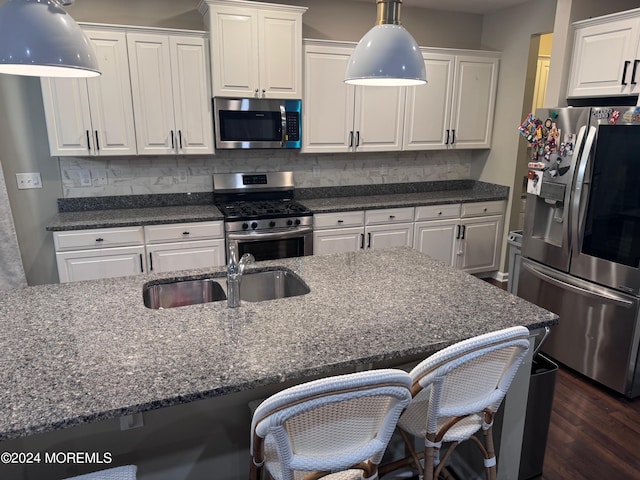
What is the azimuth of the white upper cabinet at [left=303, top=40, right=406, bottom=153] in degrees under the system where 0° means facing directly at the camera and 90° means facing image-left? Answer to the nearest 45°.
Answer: approximately 0°

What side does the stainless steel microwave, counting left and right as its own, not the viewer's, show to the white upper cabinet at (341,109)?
left

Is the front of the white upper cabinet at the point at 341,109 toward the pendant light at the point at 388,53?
yes

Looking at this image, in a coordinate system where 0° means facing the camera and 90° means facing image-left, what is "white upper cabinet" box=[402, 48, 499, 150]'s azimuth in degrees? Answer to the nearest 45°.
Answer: approximately 0°

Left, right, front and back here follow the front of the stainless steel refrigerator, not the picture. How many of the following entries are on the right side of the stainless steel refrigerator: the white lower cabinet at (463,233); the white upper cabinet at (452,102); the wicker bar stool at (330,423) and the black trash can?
2
